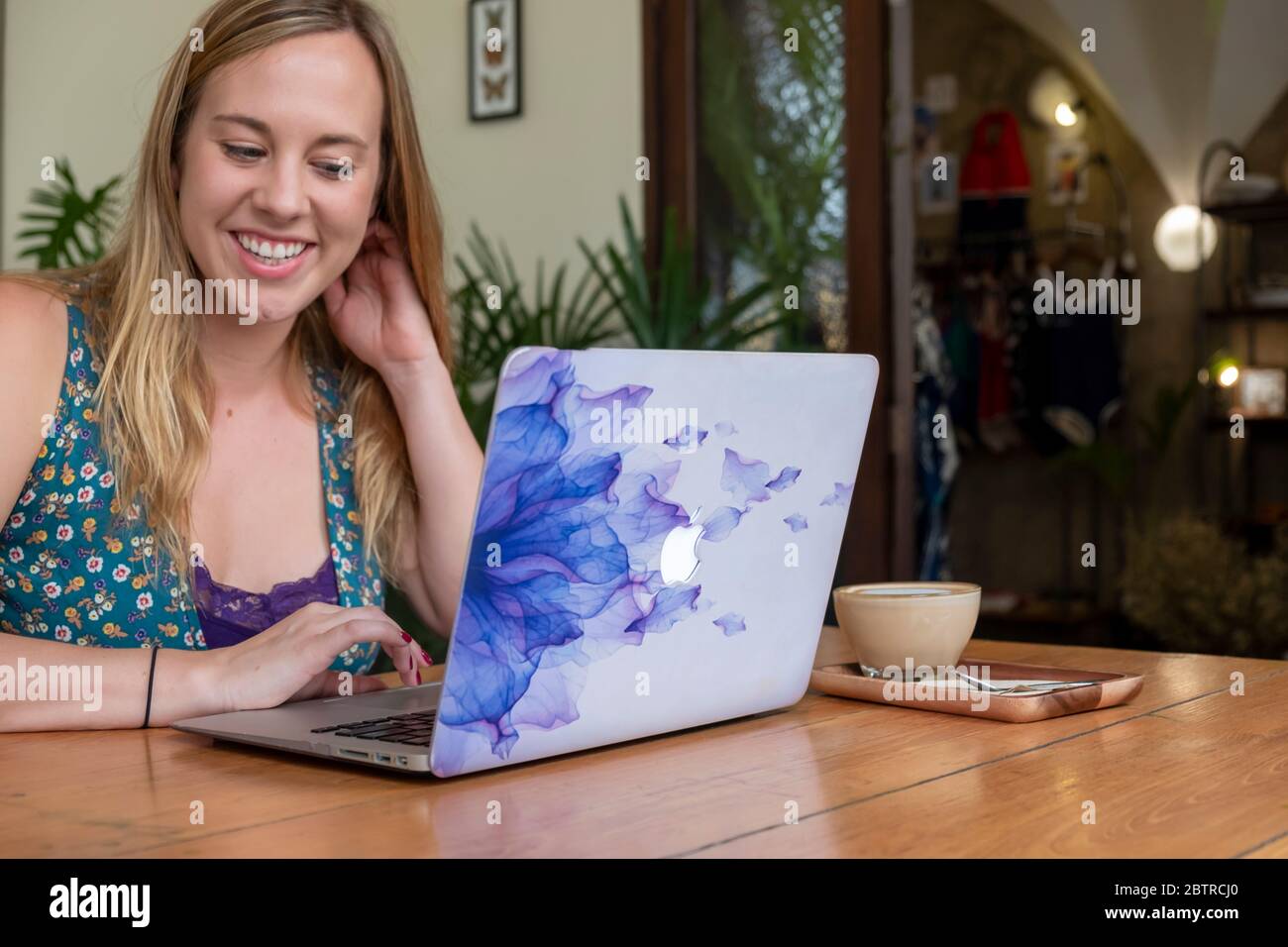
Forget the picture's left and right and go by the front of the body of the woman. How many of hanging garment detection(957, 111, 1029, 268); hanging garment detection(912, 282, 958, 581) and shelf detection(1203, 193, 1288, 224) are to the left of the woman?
3

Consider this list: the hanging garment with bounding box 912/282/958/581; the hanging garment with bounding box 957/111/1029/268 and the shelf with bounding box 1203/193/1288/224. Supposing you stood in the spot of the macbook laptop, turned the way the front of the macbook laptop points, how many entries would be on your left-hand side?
0

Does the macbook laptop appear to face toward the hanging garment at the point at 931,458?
no

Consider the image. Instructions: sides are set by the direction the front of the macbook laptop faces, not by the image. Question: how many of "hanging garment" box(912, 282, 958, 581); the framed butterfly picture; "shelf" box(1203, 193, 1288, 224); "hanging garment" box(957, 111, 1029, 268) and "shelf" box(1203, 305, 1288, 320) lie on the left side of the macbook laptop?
0

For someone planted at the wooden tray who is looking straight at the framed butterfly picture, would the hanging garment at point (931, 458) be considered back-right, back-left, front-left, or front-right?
front-right

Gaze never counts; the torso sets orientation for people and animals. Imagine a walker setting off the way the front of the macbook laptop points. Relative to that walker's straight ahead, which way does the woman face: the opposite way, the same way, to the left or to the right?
the opposite way

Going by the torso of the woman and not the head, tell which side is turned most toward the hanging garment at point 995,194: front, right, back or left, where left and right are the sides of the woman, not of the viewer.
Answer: left

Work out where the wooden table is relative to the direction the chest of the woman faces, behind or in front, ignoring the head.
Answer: in front

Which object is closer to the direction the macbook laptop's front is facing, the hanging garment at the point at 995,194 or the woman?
the woman

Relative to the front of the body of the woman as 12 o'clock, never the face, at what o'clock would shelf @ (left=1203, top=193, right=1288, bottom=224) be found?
The shelf is roughly at 9 o'clock from the woman.

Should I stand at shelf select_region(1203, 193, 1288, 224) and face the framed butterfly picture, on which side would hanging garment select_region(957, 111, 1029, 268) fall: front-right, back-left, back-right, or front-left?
front-right

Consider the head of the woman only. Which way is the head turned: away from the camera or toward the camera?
toward the camera

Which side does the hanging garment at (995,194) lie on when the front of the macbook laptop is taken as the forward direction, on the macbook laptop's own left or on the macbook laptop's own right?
on the macbook laptop's own right

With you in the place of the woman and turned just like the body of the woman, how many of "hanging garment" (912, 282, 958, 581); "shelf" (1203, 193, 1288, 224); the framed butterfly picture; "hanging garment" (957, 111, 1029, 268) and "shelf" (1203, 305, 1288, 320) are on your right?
0

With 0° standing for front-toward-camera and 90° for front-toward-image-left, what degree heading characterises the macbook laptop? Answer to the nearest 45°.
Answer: approximately 135°

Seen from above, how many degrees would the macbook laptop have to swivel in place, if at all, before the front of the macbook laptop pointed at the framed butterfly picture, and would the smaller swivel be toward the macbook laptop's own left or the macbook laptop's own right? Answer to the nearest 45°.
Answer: approximately 45° to the macbook laptop's own right

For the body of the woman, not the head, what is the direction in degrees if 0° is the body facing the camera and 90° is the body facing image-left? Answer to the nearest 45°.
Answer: approximately 315°

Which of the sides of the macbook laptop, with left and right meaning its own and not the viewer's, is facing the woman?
front

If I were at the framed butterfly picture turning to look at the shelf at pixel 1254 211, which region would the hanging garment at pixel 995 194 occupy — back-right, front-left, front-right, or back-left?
front-left
